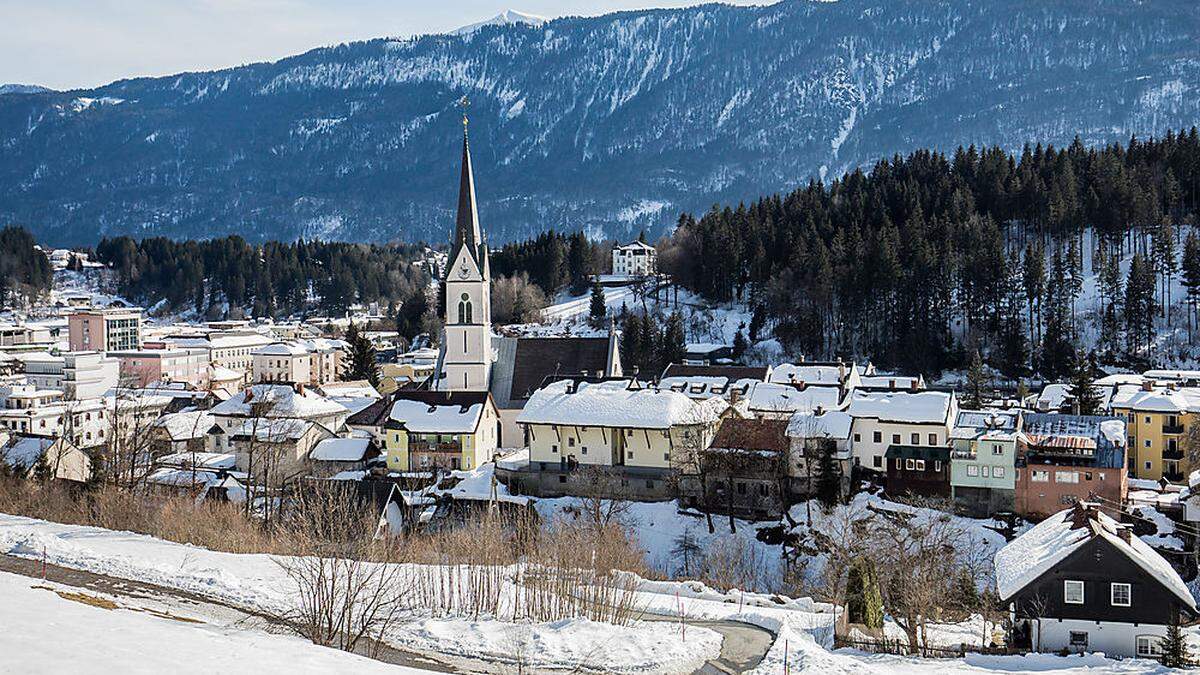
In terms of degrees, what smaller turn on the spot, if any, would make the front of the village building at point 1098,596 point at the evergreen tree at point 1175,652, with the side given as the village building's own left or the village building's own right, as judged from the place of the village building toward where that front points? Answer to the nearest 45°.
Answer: approximately 45° to the village building's own left

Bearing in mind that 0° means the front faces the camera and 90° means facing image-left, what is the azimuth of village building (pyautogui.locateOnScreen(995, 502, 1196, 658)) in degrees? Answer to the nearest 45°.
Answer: approximately 0°

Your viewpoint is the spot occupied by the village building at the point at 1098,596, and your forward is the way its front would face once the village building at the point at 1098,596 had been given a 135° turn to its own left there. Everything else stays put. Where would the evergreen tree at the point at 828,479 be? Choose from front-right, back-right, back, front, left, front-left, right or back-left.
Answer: left

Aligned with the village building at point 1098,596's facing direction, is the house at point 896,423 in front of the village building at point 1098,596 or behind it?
behind

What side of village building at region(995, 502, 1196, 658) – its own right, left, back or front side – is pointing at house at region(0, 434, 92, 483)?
right

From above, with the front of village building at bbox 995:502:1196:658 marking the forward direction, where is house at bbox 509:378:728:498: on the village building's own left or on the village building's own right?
on the village building's own right

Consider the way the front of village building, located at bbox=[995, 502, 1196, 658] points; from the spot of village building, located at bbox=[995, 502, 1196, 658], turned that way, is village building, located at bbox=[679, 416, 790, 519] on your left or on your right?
on your right

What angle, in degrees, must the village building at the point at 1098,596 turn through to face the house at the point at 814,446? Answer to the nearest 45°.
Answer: approximately 135° to its right

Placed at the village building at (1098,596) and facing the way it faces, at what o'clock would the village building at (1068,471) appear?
the village building at (1068,471) is roughly at 6 o'clock from the village building at (1098,596).
